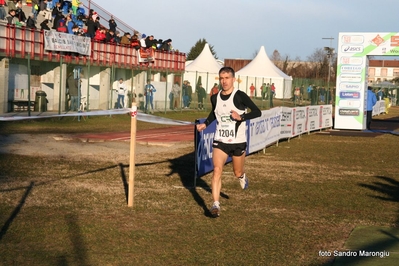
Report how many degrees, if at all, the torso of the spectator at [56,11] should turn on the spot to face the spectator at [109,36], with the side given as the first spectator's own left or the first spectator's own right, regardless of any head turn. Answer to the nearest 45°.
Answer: approximately 90° to the first spectator's own left

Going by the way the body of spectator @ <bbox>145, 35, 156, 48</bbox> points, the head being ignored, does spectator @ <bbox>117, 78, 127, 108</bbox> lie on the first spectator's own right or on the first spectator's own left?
on the first spectator's own right

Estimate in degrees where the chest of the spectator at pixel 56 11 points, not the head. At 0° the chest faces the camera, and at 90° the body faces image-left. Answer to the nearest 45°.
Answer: approximately 315°

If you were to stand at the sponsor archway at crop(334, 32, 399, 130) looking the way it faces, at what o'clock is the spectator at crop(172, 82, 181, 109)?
The spectator is roughly at 4 o'clock from the sponsor archway.

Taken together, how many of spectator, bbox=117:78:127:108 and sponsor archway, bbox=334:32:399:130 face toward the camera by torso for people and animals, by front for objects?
2

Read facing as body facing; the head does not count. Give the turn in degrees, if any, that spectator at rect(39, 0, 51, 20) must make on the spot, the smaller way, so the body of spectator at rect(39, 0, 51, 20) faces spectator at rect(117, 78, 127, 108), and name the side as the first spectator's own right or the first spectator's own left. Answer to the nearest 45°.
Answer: approximately 45° to the first spectator's own left
